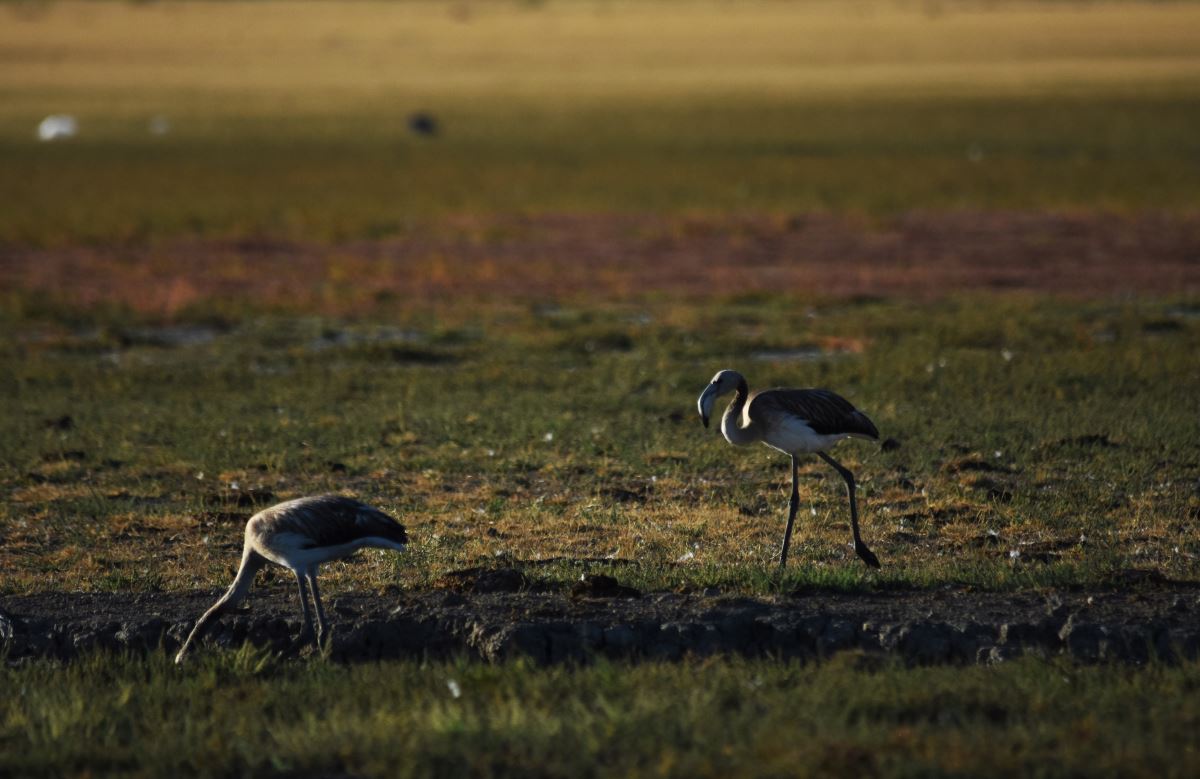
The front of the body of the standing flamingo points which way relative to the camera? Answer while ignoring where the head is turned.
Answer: to the viewer's left
